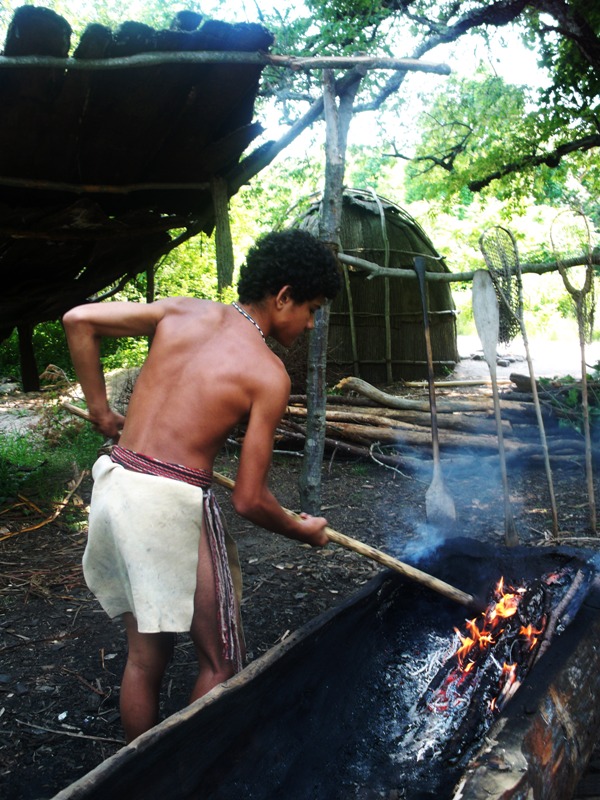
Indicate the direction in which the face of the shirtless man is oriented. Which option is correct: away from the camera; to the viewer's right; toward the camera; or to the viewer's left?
to the viewer's right

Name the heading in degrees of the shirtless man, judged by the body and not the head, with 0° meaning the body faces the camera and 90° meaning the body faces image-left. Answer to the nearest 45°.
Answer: approximately 225°

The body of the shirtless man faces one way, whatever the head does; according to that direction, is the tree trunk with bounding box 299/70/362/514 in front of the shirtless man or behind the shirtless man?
in front

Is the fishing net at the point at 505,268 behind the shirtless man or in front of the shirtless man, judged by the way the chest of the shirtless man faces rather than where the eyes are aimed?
in front

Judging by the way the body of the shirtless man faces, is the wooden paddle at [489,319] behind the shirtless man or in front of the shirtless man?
in front
